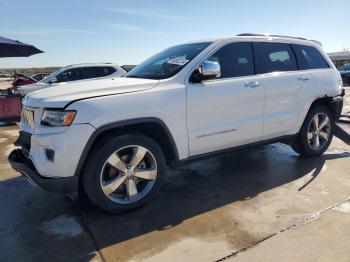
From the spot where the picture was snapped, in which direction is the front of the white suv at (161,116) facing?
facing the viewer and to the left of the viewer

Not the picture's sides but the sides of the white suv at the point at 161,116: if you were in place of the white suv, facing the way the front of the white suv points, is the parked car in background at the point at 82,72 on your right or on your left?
on your right

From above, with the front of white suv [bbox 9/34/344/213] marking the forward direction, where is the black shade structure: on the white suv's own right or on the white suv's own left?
on the white suv's own right

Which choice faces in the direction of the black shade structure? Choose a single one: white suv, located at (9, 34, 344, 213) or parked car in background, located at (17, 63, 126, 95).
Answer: the parked car in background

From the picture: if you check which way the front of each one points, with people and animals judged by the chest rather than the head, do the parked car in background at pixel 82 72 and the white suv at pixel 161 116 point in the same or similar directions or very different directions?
same or similar directions

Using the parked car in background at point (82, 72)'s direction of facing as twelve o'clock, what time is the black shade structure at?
The black shade structure is roughly at 12 o'clock from the parked car in background.

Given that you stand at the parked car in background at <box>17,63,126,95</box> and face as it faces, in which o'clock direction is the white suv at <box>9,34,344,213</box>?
The white suv is roughly at 9 o'clock from the parked car in background.

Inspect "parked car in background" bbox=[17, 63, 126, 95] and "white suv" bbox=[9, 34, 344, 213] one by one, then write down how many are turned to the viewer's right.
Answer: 0

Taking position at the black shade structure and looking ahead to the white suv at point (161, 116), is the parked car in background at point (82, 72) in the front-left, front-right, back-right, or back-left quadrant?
front-left

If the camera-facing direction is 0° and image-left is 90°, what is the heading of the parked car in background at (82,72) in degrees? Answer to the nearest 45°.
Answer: approximately 90°

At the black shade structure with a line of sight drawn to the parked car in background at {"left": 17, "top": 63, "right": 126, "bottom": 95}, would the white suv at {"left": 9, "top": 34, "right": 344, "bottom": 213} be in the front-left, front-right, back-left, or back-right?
front-right

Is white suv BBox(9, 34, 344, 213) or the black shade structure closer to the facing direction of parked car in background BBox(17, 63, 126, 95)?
the black shade structure
